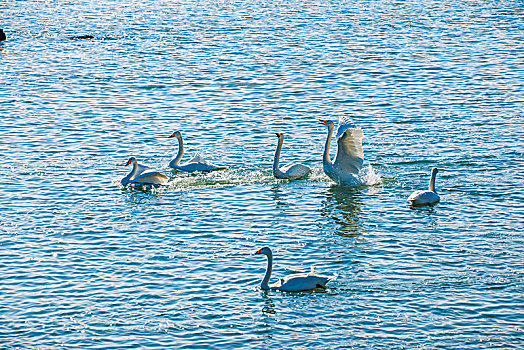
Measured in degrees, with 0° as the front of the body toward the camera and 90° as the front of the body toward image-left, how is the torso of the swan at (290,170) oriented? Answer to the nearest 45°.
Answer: approximately 90°

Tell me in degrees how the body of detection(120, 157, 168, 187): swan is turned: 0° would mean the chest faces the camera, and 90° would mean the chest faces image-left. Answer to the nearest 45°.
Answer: approximately 90°

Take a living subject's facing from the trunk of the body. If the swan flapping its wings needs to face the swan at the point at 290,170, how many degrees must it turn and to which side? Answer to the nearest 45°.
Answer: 0° — it already faces it

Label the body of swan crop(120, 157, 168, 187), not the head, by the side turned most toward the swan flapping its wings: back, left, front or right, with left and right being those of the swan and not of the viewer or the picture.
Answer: back

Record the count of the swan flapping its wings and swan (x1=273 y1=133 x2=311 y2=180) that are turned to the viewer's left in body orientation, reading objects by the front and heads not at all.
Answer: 2

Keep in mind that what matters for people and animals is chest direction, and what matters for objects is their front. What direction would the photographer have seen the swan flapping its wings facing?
facing to the left of the viewer

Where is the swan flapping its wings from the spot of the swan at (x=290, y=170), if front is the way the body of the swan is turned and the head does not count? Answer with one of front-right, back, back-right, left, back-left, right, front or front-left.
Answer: back

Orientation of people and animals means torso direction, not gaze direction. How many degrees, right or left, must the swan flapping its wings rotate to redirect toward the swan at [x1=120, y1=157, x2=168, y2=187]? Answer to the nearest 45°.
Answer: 0° — it already faces it
